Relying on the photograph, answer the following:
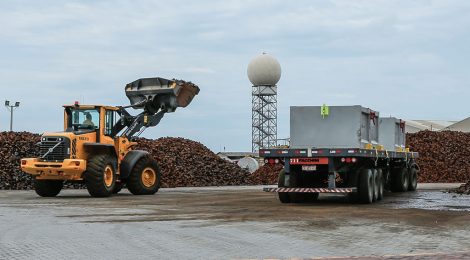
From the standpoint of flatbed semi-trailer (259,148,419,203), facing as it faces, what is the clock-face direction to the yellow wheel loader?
The yellow wheel loader is roughly at 8 o'clock from the flatbed semi-trailer.

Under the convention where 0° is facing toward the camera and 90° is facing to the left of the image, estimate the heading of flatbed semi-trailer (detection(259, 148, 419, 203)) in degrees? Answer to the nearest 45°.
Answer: approximately 225°

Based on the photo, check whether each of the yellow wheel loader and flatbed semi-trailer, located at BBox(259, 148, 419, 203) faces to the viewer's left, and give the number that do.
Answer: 0

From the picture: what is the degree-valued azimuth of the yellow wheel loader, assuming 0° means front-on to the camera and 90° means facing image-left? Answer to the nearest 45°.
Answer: approximately 225°

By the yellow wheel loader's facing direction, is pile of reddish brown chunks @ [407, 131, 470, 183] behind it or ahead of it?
ahead
